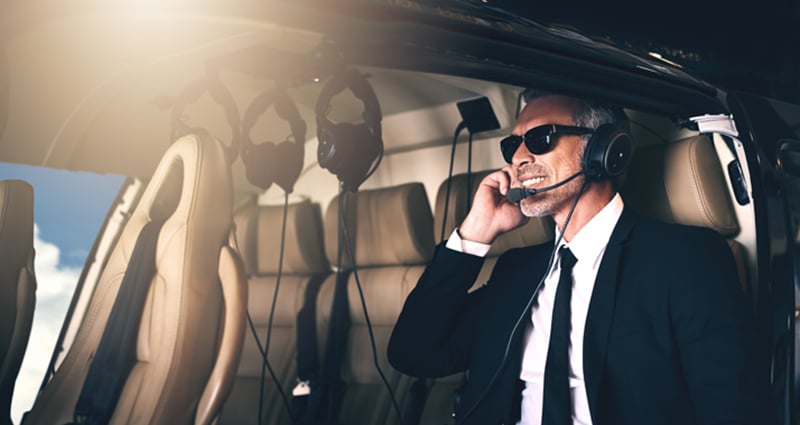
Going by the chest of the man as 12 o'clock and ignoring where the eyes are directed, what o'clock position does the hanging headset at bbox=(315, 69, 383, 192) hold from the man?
The hanging headset is roughly at 1 o'clock from the man.

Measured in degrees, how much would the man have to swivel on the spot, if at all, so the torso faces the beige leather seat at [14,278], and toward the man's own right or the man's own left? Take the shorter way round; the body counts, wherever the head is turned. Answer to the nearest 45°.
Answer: approximately 45° to the man's own right

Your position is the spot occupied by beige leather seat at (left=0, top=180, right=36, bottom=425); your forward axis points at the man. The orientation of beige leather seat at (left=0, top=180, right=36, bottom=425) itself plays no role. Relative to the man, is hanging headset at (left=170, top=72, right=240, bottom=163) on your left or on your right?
left

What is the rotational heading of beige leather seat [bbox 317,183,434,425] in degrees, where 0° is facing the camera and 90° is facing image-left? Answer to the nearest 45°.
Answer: approximately 45°

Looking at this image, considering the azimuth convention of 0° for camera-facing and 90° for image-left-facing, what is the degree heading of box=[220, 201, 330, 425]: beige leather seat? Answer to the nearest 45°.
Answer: approximately 45°
